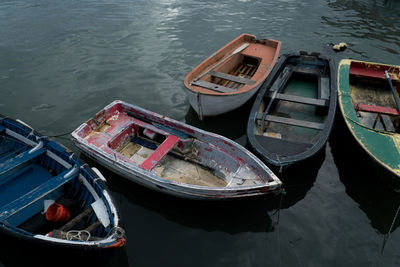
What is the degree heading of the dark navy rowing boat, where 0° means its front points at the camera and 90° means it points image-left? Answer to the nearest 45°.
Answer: approximately 0°

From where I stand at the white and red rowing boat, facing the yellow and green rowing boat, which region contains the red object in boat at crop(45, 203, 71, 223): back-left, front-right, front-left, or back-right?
back-right

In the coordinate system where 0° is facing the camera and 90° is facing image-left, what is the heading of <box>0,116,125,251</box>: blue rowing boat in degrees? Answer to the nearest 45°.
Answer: approximately 315°

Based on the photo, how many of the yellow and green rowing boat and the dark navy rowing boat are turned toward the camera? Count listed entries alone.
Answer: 2

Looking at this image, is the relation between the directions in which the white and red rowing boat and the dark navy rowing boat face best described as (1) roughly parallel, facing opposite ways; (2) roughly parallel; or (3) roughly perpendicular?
roughly perpendicular

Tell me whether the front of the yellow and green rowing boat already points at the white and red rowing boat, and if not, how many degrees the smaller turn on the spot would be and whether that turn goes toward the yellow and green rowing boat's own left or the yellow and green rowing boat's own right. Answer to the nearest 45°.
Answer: approximately 45° to the yellow and green rowing boat's own right

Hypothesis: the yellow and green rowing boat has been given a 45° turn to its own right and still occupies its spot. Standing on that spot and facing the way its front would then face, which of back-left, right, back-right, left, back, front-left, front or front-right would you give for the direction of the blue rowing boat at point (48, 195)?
front

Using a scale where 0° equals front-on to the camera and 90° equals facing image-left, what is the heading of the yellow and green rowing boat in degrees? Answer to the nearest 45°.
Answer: approximately 0°

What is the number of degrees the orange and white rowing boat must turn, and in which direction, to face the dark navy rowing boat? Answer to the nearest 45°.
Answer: approximately 90° to its left

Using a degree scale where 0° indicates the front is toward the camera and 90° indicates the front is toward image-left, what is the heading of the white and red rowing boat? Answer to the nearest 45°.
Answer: approximately 315°
